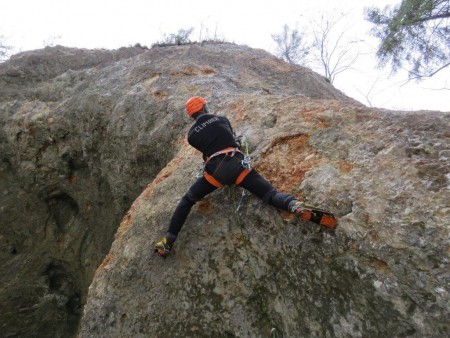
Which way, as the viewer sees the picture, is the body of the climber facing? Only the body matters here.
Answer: away from the camera
